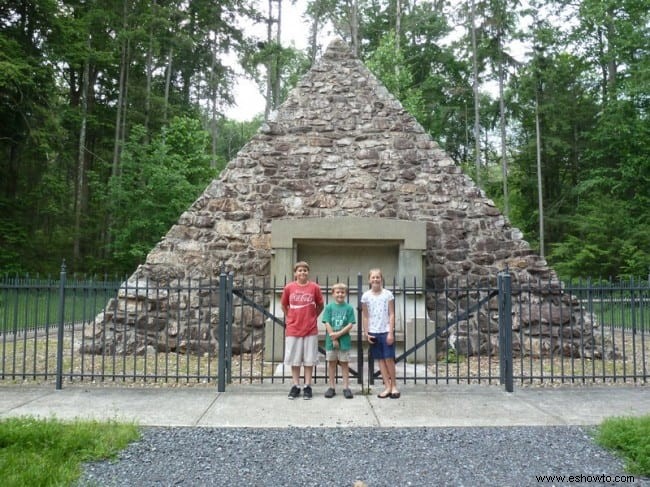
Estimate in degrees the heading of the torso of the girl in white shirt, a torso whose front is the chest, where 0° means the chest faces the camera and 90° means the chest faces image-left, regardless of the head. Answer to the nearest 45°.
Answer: approximately 0°

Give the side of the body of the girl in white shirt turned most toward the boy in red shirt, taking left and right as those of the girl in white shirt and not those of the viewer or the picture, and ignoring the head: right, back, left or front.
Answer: right

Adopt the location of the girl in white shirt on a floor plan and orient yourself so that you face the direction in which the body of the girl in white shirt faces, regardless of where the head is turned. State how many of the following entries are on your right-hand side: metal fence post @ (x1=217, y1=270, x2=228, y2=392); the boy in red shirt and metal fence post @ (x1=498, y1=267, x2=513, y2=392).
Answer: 2

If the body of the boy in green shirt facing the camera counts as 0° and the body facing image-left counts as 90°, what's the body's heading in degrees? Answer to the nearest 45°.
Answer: approximately 0°

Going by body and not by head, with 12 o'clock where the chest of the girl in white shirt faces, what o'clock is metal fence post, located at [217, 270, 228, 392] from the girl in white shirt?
The metal fence post is roughly at 3 o'clock from the girl in white shirt.

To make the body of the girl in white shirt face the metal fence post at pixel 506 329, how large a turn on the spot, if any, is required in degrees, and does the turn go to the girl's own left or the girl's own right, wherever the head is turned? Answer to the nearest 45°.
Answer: approximately 135° to the girl's own left

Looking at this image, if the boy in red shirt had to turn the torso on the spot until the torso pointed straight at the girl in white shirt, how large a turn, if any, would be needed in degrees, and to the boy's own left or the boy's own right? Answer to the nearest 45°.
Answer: approximately 90° to the boy's own left
